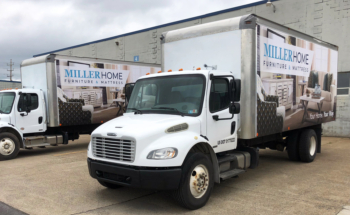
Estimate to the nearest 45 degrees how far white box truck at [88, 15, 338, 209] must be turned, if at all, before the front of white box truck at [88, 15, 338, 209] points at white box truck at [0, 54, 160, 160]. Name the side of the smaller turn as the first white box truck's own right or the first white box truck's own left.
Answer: approximately 90° to the first white box truck's own right

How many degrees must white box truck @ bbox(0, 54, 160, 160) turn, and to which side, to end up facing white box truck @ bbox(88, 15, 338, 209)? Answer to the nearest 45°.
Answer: approximately 90° to its left

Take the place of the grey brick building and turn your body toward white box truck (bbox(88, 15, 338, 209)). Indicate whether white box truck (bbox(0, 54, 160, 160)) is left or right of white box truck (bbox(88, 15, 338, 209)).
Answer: right

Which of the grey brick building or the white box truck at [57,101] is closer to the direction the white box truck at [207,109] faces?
the white box truck

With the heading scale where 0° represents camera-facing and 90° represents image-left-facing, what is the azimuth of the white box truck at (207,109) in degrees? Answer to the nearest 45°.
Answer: approximately 45°

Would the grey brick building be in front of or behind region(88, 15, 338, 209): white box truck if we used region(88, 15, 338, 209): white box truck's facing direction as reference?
behind
